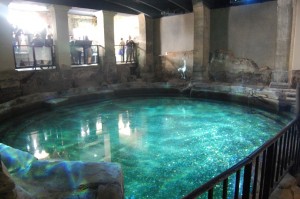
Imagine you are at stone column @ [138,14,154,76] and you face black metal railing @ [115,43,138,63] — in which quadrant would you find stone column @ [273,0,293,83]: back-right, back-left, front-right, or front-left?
back-left

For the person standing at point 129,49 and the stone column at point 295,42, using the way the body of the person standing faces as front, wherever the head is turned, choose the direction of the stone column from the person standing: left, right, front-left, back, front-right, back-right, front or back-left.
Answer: front-left

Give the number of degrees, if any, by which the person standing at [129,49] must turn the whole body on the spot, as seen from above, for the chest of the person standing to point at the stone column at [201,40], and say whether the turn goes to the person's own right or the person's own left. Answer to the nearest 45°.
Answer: approximately 45° to the person's own left

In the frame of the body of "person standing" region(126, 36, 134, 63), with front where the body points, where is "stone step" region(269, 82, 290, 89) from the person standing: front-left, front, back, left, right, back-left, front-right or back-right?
front-left

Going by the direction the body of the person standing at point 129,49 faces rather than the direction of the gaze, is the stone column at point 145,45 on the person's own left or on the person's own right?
on the person's own left

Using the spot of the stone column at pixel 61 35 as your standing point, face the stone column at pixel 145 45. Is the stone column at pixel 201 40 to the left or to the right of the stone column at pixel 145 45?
right

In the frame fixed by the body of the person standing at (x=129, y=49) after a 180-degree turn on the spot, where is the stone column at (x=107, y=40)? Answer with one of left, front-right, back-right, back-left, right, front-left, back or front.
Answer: back-left

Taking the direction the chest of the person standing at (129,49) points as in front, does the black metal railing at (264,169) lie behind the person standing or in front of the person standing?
in front

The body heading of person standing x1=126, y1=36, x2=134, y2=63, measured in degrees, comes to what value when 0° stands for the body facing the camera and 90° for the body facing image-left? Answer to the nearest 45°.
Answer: approximately 0°

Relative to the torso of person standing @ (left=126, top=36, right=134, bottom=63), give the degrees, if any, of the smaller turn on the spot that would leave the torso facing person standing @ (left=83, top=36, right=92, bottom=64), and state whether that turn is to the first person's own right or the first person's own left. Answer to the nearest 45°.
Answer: approximately 45° to the first person's own right

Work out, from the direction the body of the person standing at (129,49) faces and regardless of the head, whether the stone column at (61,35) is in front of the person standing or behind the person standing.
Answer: in front

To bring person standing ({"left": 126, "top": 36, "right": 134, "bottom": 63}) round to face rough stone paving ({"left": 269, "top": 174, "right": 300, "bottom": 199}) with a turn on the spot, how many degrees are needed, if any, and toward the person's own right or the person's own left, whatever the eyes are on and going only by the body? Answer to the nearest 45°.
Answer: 0° — they already face it
